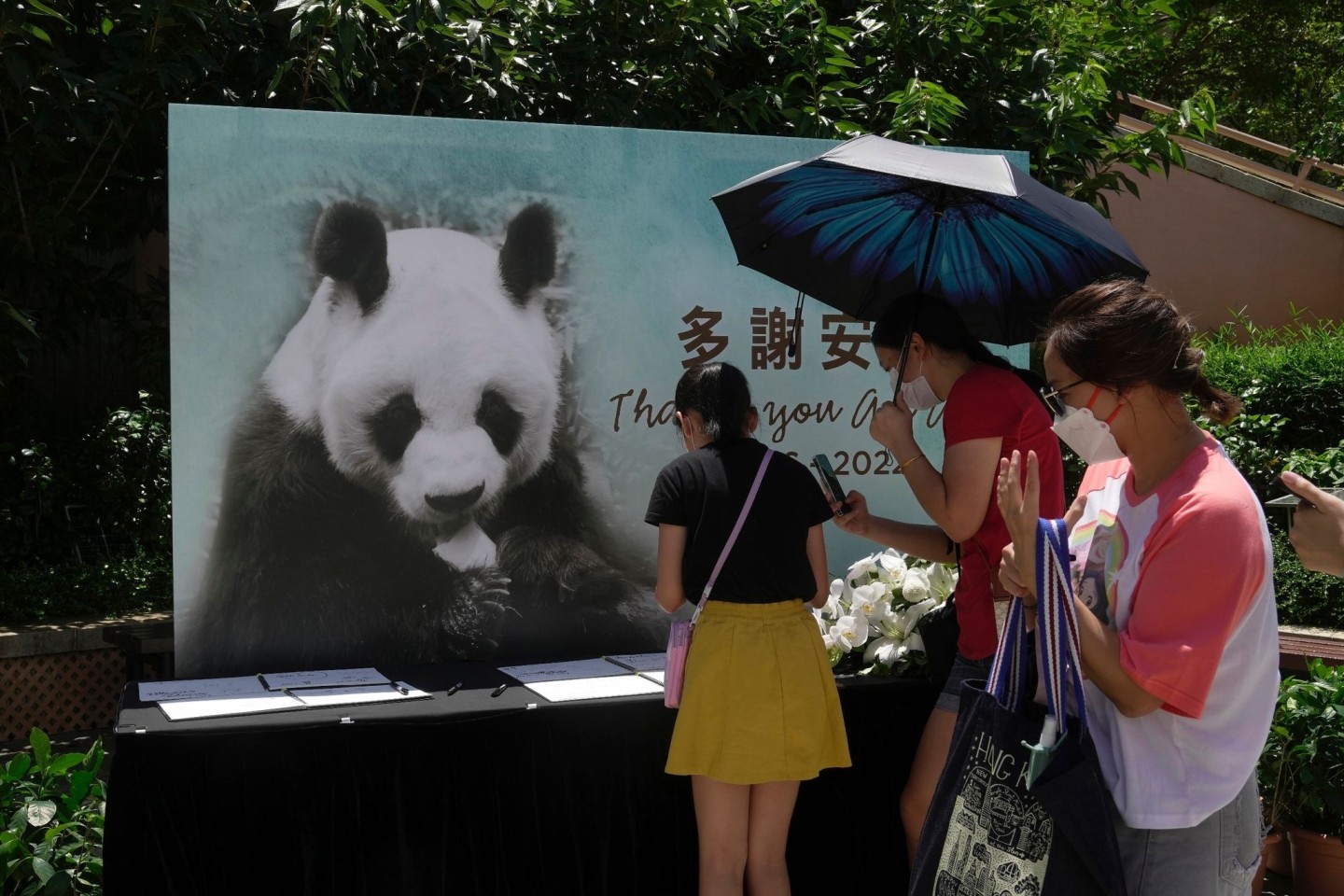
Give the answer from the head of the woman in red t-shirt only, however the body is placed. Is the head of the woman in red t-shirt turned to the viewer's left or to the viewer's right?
to the viewer's left

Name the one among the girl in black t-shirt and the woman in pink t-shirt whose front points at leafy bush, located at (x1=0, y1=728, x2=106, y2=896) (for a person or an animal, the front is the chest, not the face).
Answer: the woman in pink t-shirt

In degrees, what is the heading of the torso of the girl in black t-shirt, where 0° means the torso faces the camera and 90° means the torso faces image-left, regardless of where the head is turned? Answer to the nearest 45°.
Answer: approximately 180°

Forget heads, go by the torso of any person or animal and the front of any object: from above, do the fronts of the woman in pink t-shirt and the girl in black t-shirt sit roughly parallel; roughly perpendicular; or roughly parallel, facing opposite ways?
roughly perpendicular

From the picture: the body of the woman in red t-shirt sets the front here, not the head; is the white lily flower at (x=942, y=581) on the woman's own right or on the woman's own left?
on the woman's own right

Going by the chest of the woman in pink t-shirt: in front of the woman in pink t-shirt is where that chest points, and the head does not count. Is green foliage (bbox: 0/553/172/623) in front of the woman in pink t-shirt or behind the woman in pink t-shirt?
in front

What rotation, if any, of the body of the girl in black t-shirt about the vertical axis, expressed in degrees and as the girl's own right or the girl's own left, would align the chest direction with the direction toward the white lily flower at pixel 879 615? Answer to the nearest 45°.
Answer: approximately 45° to the girl's own right

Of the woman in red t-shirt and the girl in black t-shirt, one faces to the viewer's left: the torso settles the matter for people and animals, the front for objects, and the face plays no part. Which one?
the woman in red t-shirt

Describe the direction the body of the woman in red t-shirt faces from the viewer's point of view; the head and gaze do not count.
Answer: to the viewer's left

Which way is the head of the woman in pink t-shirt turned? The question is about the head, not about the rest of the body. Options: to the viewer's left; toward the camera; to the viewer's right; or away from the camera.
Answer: to the viewer's left

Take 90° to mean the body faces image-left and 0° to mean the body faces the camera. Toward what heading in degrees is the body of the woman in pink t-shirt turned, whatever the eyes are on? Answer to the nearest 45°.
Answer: approximately 90°
